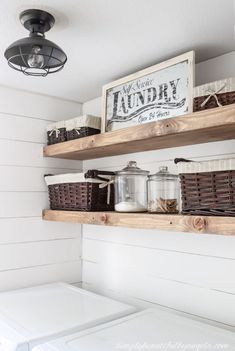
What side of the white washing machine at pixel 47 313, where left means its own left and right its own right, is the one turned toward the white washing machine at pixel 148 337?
left

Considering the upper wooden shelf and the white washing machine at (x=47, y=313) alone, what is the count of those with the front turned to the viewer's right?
0

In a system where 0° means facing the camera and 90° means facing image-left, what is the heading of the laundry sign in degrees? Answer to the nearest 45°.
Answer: approximately 45°

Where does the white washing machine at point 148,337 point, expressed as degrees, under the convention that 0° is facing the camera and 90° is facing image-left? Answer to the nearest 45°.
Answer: approximately 45°

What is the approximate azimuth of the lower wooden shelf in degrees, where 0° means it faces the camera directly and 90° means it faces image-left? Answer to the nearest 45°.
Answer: approximately 45°

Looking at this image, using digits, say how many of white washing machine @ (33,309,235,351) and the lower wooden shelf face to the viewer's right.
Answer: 0

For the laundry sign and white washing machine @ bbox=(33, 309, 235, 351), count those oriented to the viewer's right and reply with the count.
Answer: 0

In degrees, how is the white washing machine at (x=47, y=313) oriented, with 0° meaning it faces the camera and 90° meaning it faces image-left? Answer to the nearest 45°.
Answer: approximately 45°
